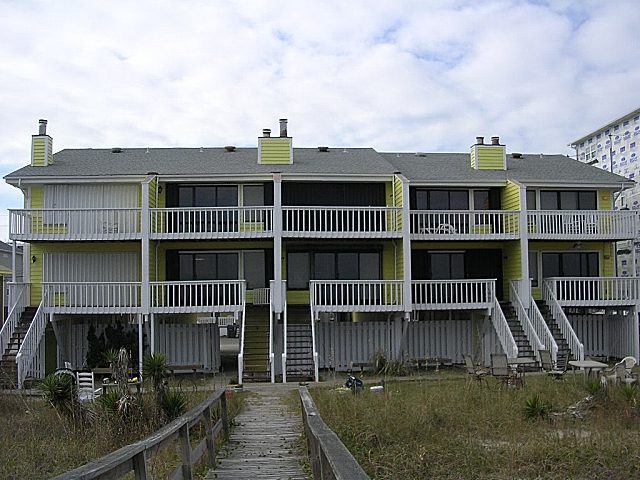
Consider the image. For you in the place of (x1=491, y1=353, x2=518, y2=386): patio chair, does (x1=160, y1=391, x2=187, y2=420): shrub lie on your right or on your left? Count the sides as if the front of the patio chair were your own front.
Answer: on your right

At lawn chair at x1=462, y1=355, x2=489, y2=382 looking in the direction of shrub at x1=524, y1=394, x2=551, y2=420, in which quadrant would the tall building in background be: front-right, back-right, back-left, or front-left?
back-left

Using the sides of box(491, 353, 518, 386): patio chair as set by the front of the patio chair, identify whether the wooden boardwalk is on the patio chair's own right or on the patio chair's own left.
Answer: on the patio chair's own right

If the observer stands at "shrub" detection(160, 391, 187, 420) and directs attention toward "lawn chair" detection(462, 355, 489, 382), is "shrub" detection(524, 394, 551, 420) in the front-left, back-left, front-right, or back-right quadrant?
front-right

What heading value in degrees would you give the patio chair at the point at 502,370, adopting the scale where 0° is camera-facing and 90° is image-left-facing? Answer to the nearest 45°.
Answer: approximately 315°

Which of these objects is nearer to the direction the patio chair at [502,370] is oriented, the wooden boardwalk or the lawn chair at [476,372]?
the wooden boardwalk

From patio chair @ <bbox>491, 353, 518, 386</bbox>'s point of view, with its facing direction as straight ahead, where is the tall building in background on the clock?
The tall building in background is roughly at 8 o'clock from the patio chair.
